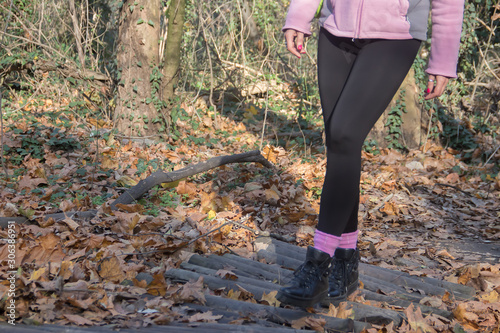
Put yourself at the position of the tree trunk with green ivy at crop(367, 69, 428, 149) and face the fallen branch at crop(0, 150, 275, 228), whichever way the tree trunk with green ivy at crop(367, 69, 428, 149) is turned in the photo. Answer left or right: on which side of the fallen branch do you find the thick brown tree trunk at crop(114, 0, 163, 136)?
right

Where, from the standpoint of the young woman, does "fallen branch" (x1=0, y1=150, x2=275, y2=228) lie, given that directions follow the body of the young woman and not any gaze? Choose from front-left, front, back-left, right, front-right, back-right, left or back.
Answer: right

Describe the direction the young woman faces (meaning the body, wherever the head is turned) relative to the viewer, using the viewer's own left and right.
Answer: facing the viewer and to the left of the viewer

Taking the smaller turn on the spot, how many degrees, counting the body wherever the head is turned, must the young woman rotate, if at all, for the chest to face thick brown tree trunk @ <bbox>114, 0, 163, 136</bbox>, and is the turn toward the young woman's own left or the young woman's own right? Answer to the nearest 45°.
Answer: approximately 90° to the young woman's own right
